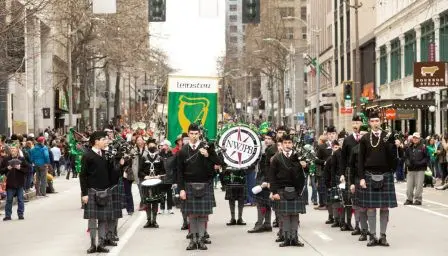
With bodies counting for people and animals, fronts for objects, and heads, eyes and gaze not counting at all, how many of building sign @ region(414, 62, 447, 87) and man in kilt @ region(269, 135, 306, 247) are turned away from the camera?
0

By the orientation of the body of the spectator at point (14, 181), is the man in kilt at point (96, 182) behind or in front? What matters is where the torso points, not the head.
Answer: in front

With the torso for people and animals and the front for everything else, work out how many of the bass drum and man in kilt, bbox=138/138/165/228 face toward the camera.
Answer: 2

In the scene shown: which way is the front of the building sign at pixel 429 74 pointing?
toward the camera

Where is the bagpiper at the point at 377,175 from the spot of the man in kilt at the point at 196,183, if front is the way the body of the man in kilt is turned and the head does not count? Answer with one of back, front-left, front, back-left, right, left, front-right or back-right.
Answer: left

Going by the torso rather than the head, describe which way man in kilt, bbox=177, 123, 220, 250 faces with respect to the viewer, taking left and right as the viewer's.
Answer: facing the viewer

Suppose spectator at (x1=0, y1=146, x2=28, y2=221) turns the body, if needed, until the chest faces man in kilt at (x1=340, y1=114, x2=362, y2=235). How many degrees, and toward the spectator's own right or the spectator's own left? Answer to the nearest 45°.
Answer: approximately 45° to the spectator's own left

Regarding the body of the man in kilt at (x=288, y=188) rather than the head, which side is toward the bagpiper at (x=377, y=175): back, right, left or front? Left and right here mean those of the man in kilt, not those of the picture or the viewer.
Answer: left

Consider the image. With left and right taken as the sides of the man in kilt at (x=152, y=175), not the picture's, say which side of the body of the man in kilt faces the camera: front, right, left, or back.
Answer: front

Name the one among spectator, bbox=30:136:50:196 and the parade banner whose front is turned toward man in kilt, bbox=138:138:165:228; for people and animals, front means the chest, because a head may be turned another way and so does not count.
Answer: the parade banner

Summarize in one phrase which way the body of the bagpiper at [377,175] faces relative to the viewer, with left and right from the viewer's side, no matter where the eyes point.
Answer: facing the viewer
